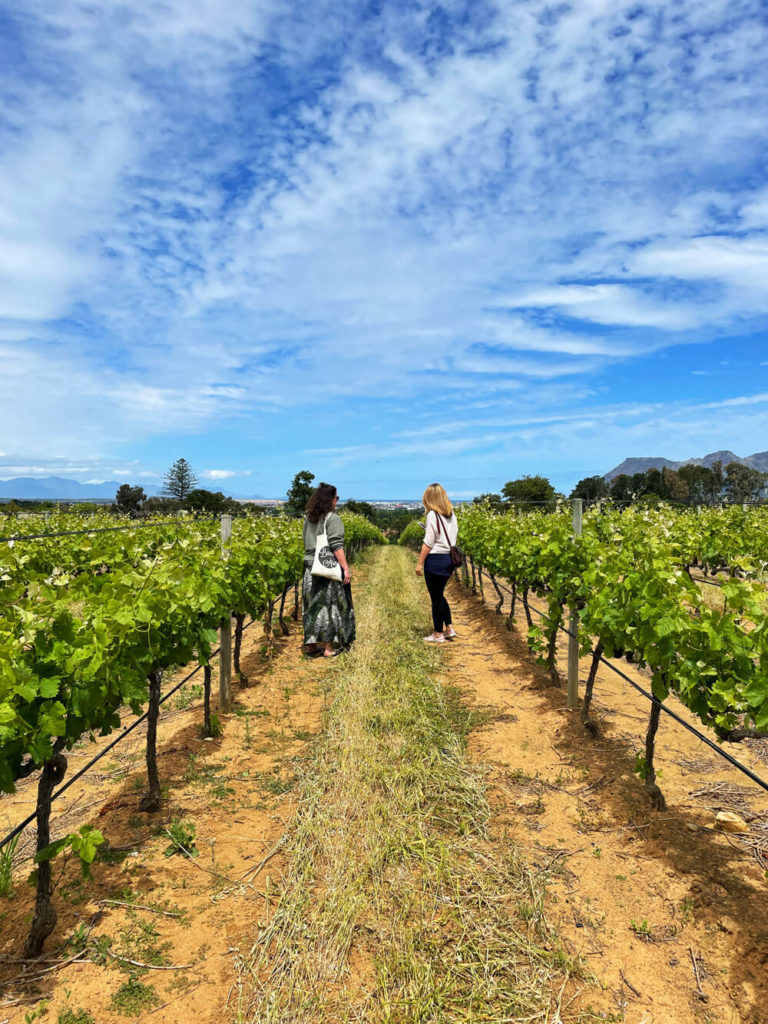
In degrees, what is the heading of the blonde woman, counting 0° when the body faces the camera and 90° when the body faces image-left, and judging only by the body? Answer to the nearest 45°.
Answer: approximately 135°

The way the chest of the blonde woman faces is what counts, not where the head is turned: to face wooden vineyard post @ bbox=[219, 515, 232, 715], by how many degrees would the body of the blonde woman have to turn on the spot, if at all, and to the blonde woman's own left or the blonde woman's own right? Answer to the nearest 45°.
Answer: approximately 90° to the blonde woman's own left
